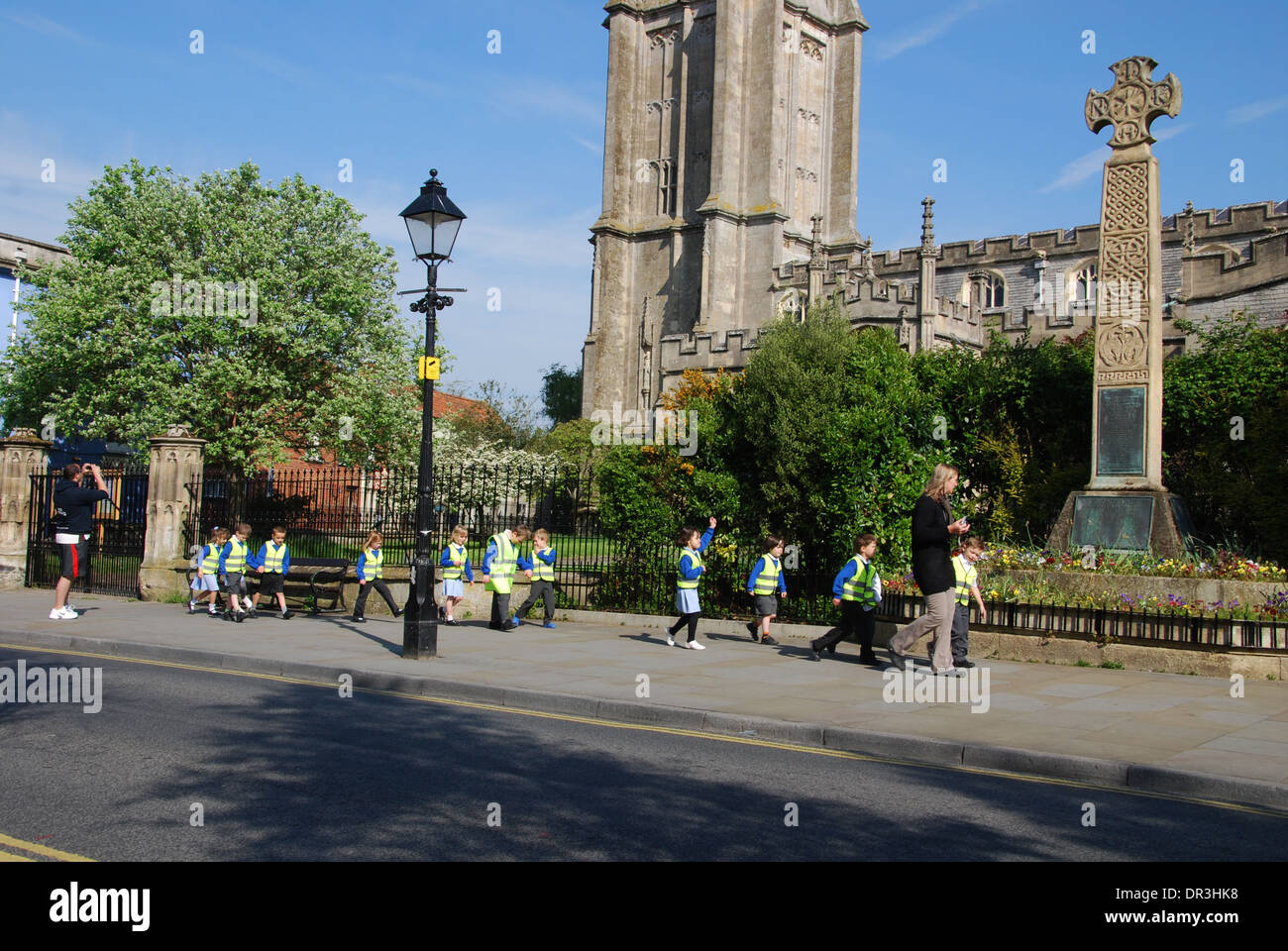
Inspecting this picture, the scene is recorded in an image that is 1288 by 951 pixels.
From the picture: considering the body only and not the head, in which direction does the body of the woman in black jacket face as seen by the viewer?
to the viewer's right

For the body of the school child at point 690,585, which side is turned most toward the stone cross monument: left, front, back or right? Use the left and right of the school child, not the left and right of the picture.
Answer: front

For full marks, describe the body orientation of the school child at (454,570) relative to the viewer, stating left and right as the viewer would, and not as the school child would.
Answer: facing the viewer and to the right of the viewer

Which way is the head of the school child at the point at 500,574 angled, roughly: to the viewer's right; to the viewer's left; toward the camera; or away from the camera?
to the viewer's right

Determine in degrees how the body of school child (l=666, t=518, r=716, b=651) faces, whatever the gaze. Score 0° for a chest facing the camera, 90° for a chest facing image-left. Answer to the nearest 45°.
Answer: approximately 270°

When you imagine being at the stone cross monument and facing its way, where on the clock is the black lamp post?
The black lamp post is roughly at 2 o'clock from the stone cross monument.

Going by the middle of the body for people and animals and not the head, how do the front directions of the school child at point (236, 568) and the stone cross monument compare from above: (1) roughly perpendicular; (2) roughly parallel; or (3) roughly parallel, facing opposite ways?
roughly perpendicular

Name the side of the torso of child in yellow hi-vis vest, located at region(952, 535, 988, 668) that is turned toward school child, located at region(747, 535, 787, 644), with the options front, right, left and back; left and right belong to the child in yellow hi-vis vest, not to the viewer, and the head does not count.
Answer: back

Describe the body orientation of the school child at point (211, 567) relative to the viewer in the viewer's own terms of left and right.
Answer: facing to the right of the viewer
